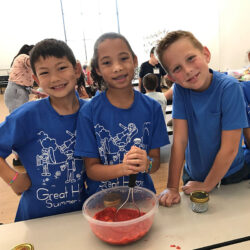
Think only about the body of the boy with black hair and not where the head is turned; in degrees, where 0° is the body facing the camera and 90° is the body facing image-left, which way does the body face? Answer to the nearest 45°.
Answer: approximately 0°

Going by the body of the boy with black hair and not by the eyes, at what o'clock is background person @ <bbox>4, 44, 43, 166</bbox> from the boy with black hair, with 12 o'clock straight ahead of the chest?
The background person is roughly at 6 o'clock from the boy with black hair.
